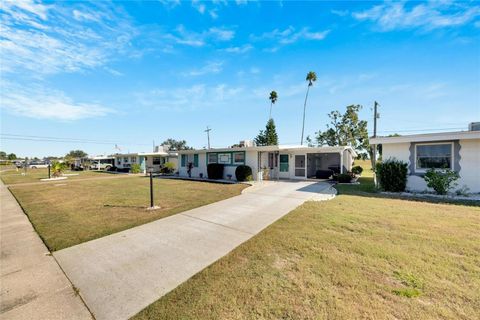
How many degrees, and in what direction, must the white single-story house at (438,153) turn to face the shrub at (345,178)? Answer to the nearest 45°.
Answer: approximately 135° to its right

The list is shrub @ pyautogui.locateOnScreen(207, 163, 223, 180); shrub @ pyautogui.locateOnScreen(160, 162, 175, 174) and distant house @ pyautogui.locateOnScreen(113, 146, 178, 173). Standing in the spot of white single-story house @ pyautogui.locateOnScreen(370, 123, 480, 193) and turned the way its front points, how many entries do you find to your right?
3

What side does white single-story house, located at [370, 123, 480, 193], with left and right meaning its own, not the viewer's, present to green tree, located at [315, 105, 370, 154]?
back

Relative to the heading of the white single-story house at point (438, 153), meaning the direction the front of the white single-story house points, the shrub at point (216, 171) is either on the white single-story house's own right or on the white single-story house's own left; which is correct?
on the white single-story house's own right

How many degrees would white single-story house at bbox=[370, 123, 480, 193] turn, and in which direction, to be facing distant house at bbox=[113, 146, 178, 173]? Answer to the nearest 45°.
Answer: approximately 90° to its right

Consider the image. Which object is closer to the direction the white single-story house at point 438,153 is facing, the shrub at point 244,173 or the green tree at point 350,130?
the shrub

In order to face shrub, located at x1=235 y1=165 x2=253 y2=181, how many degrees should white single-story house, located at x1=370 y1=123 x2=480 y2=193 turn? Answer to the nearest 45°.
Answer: approximately 90° to its right

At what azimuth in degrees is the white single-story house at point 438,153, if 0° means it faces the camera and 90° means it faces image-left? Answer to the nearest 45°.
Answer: approximately 0°
